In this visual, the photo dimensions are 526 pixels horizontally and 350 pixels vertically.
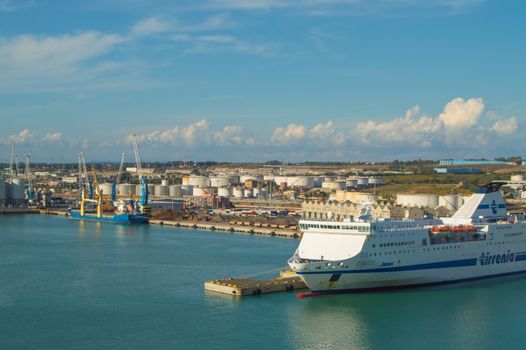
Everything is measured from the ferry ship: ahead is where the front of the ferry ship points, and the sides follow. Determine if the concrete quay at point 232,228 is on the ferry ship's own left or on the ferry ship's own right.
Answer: on the ferry ship's own right

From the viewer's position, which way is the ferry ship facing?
facing the viewer and to the left of the viewer

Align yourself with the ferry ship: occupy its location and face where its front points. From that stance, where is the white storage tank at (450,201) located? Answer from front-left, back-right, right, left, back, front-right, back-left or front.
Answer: back-right

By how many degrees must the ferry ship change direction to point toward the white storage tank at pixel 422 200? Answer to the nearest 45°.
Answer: approximately 135° to its right

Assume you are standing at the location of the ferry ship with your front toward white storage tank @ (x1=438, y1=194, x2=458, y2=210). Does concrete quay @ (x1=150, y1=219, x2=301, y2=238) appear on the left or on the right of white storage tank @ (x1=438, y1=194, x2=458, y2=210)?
left

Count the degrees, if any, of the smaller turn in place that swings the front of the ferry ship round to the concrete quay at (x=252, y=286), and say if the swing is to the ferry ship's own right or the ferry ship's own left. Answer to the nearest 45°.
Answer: approximately 45° to the ferry ship's own right
